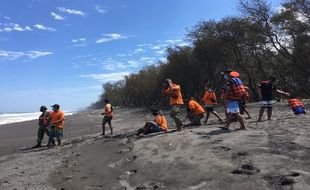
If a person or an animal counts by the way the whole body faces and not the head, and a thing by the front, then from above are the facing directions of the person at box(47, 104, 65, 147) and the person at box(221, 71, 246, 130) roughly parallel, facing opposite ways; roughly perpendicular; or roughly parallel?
roughly perpendicular

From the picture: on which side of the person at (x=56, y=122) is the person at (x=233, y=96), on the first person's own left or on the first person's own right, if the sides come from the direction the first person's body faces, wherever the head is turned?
on the first person's own left

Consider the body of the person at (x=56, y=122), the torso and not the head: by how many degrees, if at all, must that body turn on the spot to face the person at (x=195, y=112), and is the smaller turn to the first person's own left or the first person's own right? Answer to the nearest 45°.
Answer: approximately 90° to the first person's own left

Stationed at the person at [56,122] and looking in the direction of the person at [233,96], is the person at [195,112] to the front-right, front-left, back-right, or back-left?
front-left

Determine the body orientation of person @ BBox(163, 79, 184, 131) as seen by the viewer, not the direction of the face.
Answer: to the viewer's left

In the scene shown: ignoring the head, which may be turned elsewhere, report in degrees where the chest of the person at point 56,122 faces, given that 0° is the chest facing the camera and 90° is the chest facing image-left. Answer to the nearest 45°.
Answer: approximately 45°

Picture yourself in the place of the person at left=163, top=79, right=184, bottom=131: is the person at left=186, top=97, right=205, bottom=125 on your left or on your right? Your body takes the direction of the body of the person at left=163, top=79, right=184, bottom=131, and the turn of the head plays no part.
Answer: on your right
